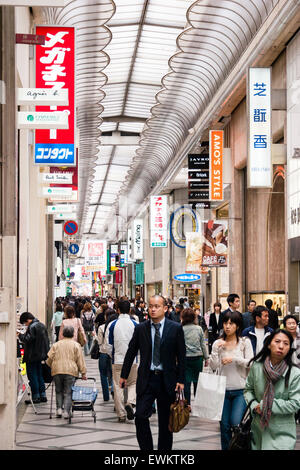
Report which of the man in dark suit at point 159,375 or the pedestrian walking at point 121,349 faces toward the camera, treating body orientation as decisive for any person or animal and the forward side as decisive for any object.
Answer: the man in dark suit

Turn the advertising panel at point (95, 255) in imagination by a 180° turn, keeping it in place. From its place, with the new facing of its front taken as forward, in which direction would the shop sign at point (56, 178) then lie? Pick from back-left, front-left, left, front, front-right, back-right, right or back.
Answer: back

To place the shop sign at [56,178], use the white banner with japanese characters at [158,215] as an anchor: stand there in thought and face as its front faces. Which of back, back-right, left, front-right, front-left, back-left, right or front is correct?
front

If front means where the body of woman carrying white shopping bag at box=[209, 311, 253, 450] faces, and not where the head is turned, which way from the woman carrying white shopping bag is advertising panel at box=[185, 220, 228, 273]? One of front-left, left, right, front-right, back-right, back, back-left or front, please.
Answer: back-right

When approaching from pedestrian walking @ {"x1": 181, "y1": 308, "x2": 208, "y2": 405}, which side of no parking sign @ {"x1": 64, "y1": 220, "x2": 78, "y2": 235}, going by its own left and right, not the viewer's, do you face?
front

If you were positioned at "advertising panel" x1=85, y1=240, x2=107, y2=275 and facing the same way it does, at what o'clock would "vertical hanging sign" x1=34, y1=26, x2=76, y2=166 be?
The vertical hanging sign is roughly at 12 o'clock from the advertising panel.

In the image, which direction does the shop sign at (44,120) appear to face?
toward the camera

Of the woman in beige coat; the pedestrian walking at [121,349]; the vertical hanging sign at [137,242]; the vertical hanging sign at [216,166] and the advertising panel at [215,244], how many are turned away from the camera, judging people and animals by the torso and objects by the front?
2

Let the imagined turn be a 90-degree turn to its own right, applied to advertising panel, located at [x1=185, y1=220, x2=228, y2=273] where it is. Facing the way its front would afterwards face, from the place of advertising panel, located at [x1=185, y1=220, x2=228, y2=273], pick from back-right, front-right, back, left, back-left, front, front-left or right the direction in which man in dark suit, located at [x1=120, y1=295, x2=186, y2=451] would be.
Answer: left

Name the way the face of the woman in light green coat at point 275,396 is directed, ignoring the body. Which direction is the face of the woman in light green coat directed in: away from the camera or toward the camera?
toward the camera

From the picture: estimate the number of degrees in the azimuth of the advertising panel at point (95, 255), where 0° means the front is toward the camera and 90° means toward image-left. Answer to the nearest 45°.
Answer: approximately 0°

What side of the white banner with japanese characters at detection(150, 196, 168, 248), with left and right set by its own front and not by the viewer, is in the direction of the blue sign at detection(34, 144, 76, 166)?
front

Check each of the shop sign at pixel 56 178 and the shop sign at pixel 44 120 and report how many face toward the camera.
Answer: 2

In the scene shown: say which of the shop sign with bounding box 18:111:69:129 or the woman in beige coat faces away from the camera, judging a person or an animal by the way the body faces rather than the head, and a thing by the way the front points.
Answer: the woman in beige coat

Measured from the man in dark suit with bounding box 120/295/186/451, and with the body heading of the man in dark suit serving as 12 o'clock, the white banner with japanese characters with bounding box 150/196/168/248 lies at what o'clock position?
The white banner with japanese characters is roughly at 6 o'clock from the man in dark suit.

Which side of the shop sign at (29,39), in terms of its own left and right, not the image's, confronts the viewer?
front

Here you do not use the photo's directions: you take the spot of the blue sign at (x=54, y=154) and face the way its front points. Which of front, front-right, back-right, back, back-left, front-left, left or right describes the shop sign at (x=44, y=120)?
front
